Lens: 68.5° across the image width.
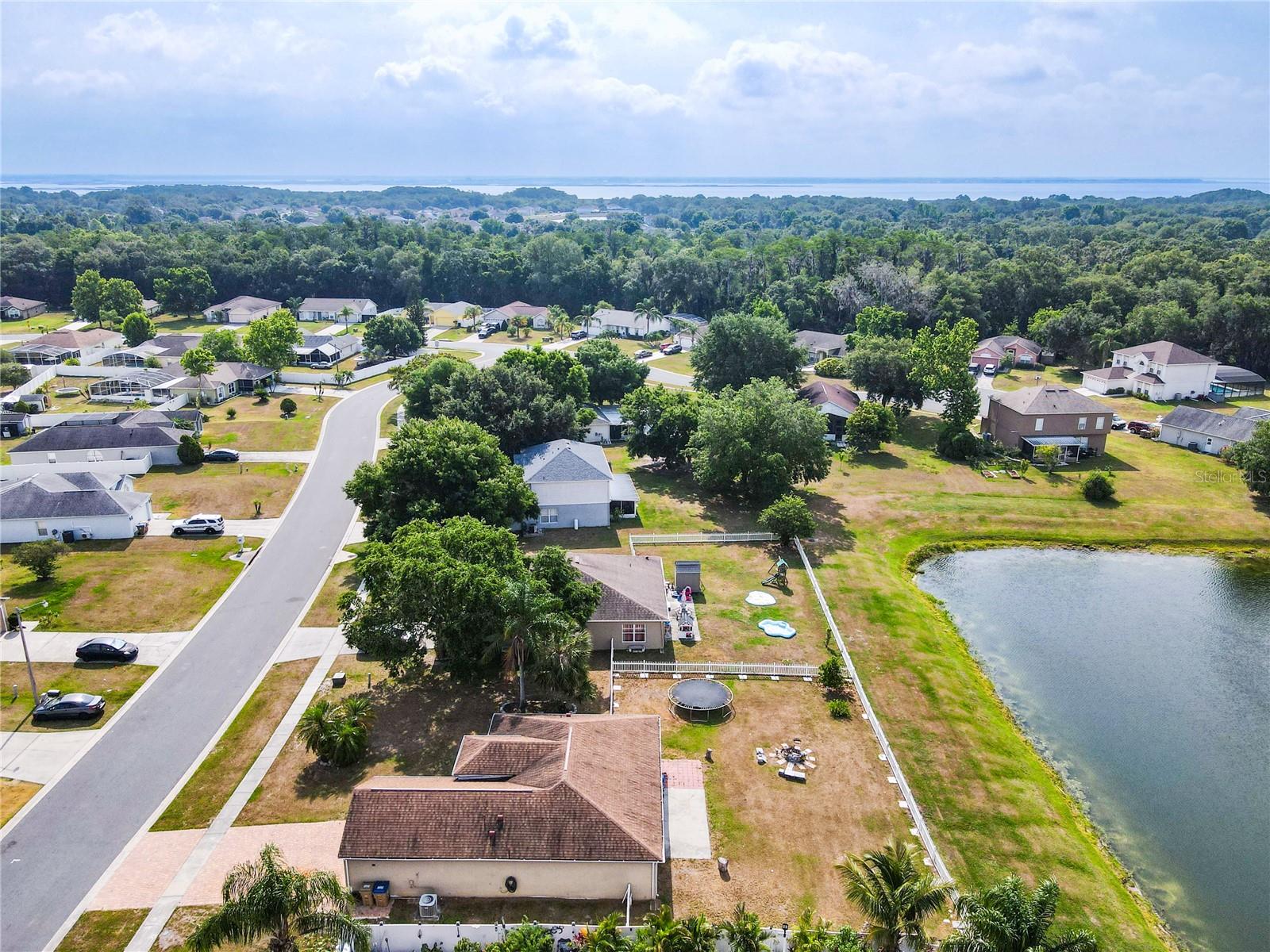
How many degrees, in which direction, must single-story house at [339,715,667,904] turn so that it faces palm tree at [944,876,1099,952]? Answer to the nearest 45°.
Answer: approximately 135° to its left

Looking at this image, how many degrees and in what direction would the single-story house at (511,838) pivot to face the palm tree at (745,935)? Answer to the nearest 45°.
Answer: approximately 135° to its left

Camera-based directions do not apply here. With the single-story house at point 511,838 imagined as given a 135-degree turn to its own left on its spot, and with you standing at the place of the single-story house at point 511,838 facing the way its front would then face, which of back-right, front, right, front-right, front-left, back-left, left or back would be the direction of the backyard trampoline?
left

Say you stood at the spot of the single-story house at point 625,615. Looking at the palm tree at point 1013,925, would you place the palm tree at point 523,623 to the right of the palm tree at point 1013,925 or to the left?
right

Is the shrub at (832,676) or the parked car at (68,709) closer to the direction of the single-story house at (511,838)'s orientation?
the parked car

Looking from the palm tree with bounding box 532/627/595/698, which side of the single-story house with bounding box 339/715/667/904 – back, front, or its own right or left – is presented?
right

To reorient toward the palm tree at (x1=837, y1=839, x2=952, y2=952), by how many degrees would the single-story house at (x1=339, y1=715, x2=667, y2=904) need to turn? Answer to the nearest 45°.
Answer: approximately 135° to its left

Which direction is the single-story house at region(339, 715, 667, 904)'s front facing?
to the viewer's left

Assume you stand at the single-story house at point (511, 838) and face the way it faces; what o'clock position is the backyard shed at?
The backyard shed is roughly at 4 o'clock from the single-story house.

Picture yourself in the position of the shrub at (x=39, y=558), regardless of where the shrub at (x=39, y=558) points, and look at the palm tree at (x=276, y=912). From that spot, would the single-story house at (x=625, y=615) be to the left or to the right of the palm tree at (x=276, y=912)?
left

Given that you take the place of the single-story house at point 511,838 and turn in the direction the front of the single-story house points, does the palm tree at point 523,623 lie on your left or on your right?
on your right

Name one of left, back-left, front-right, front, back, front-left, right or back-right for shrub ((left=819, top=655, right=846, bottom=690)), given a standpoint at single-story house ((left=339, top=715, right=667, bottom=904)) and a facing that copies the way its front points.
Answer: back-right
